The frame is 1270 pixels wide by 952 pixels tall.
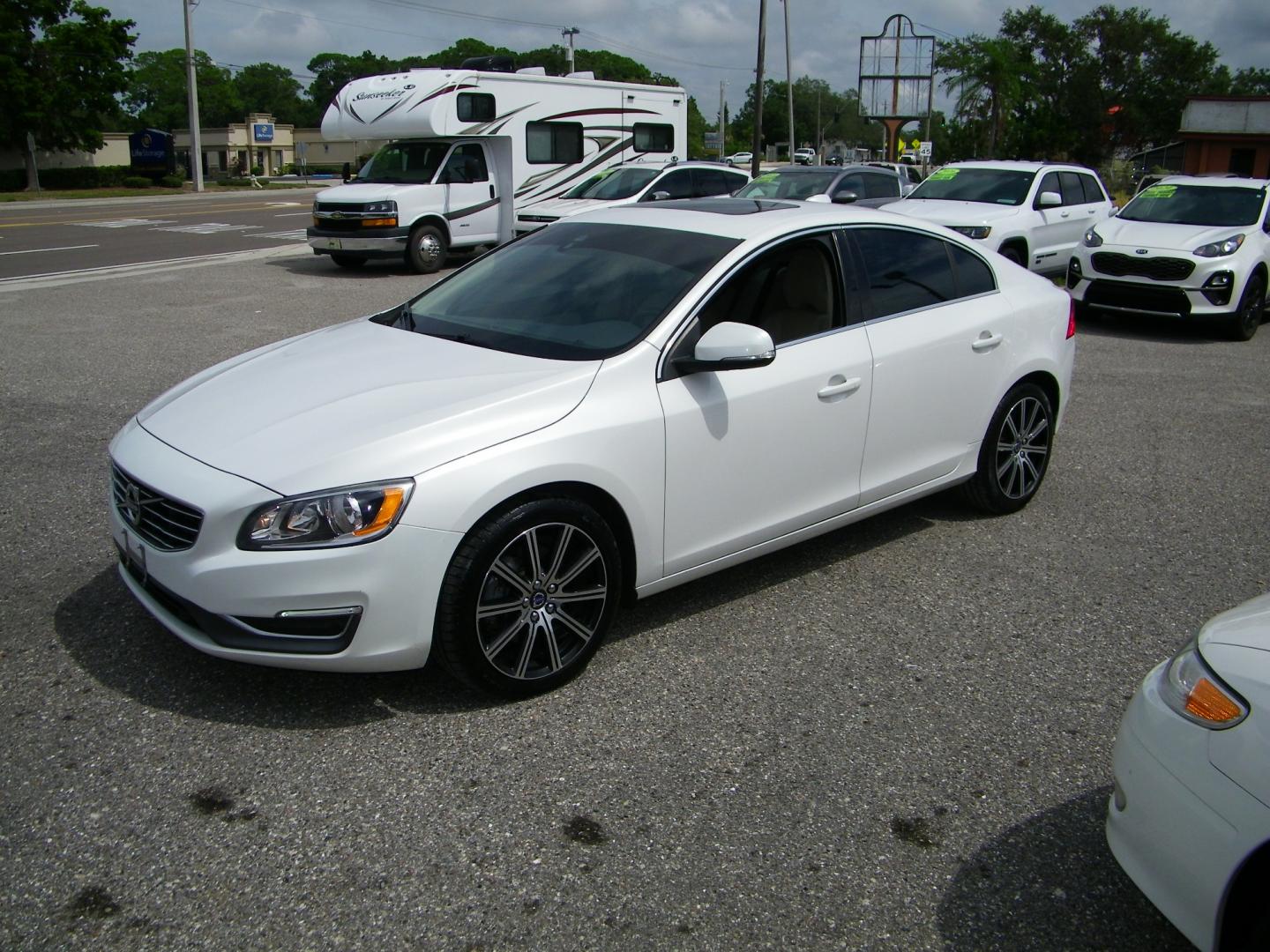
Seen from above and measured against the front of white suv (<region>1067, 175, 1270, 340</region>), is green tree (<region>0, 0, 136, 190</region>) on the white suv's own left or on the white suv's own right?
on the white suv's own right

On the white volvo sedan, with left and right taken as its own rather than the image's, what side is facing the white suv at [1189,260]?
back

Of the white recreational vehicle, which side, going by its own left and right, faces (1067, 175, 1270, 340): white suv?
left

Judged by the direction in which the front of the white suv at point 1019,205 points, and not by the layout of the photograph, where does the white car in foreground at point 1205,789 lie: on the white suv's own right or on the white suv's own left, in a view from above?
on the white suv's own left

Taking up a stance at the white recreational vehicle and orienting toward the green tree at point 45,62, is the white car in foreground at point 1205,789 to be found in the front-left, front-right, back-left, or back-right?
back-left

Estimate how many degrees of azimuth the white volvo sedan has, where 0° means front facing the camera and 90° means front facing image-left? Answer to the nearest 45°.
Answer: approximately 45°

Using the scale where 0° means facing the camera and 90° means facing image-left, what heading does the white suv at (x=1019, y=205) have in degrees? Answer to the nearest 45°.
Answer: approximately 45°

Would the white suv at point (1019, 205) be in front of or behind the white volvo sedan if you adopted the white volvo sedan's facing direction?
behind

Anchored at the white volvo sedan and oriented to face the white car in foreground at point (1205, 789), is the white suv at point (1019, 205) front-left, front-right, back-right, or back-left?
back-left

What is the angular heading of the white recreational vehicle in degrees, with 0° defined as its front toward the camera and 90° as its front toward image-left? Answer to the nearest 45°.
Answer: approximately 45°
